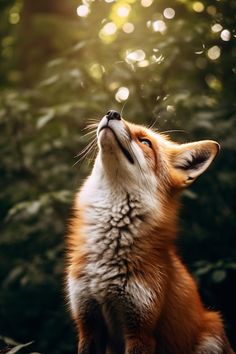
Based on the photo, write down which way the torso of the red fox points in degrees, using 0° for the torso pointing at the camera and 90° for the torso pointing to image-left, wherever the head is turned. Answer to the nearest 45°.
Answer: approximately 45°
